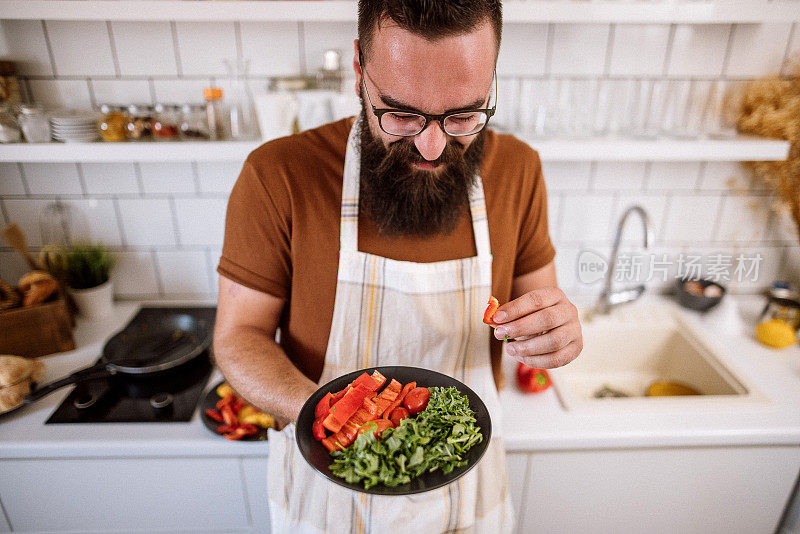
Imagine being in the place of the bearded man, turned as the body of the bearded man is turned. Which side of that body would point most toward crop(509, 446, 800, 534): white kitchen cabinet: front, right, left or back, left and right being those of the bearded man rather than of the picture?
left

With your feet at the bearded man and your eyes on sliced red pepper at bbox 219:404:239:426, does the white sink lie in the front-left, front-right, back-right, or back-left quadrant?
back-right

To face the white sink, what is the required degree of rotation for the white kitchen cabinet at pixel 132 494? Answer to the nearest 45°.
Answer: approximately 90° to its left

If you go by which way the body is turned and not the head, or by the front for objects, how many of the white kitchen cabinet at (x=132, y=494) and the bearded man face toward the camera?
2

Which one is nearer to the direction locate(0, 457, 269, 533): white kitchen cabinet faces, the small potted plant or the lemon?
the lemon

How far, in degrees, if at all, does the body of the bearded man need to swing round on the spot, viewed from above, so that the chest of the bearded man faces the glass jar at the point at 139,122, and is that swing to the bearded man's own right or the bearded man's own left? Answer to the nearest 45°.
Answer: approximately 135° to the bearded man's own right

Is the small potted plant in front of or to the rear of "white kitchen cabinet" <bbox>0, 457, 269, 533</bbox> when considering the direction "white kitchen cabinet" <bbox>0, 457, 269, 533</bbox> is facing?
to the rear

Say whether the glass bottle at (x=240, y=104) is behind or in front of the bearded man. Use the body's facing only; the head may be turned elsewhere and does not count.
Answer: behind

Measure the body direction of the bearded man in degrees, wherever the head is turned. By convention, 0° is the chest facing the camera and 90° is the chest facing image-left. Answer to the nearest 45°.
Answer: approximately 0°
